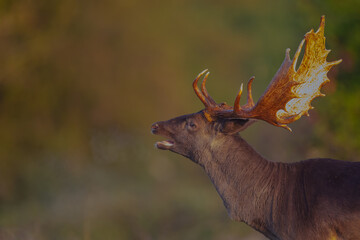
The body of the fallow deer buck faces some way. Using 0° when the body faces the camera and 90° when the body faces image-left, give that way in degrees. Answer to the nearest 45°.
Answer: approximately 90°
